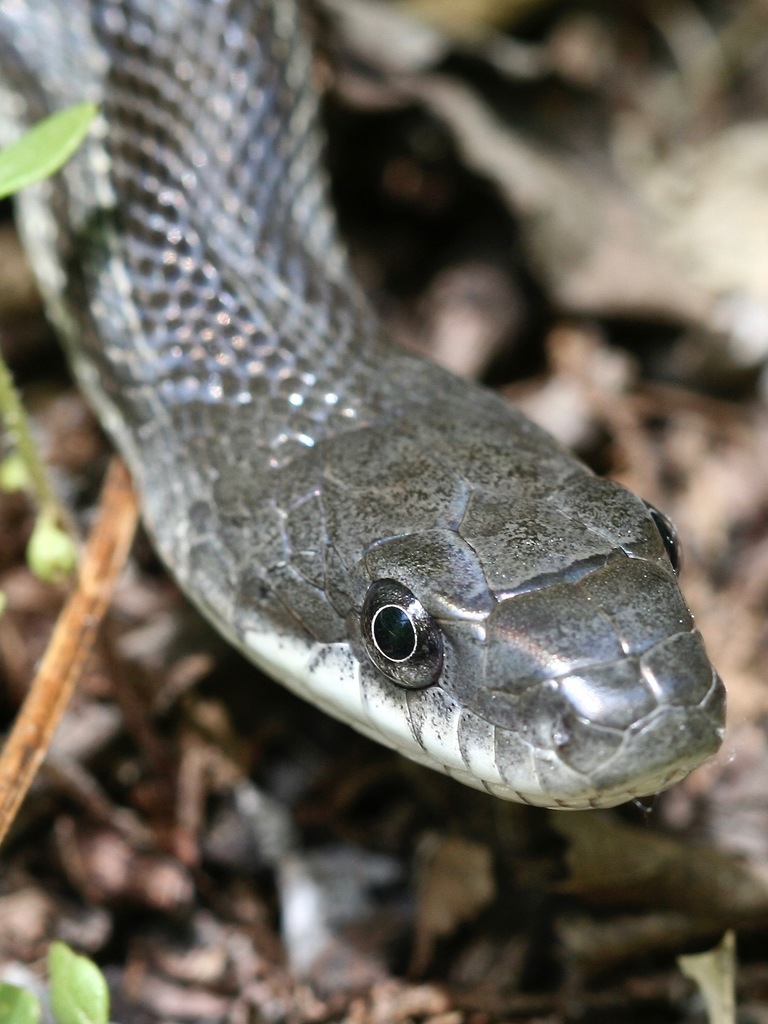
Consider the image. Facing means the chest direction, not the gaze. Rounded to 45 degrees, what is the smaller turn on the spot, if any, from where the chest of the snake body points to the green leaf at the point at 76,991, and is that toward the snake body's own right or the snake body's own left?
approximately 90° to the snake body's own right

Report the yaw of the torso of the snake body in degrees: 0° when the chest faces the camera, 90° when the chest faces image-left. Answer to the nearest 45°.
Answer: approximately 315°
